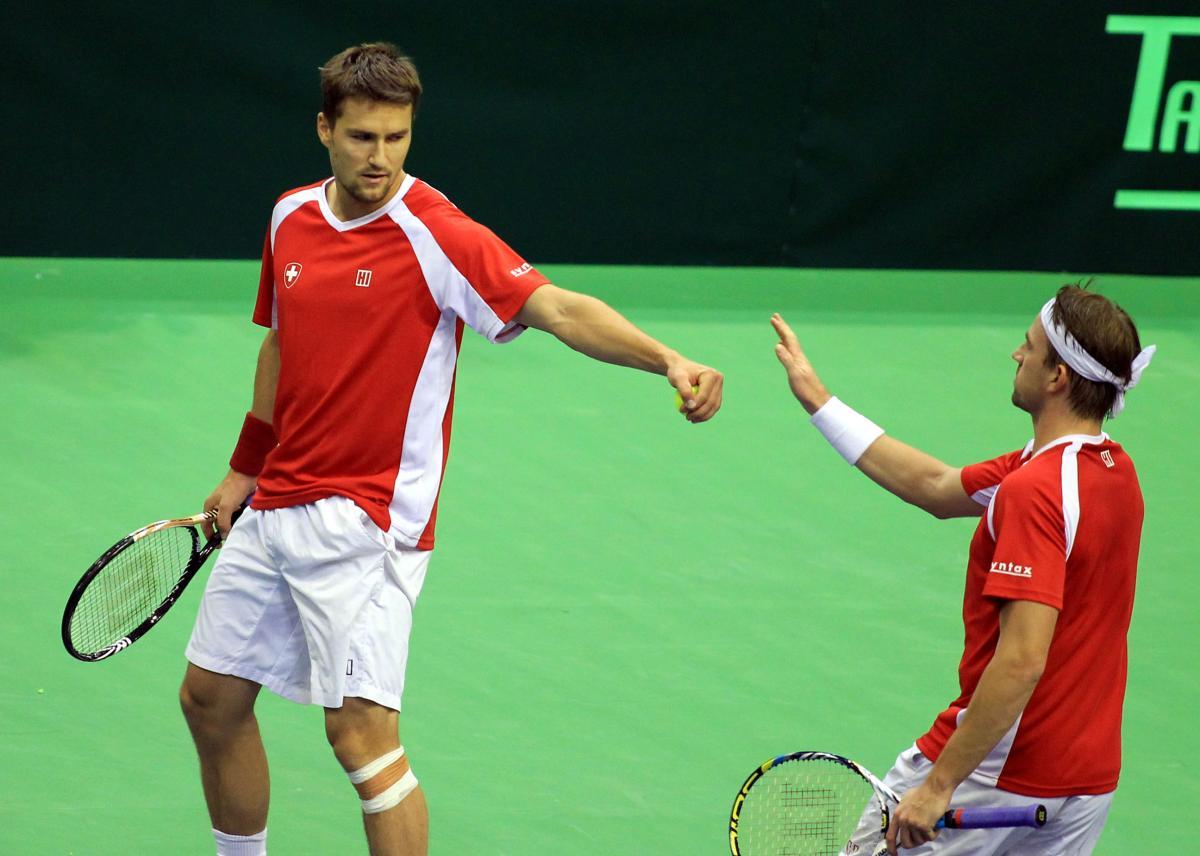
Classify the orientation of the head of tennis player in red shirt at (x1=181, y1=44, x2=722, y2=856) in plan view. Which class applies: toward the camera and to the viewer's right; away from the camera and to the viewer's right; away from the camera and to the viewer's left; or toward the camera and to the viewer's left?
toward the camera and to the viewer's right

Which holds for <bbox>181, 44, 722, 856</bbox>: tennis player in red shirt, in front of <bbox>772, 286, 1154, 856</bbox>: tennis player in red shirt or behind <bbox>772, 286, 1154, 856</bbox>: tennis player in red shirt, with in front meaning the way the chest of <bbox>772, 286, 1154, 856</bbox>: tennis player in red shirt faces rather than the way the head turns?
in front

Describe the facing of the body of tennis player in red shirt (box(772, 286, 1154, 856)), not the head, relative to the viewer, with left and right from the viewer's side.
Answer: facing away from the viewer and to the left of the viewer
